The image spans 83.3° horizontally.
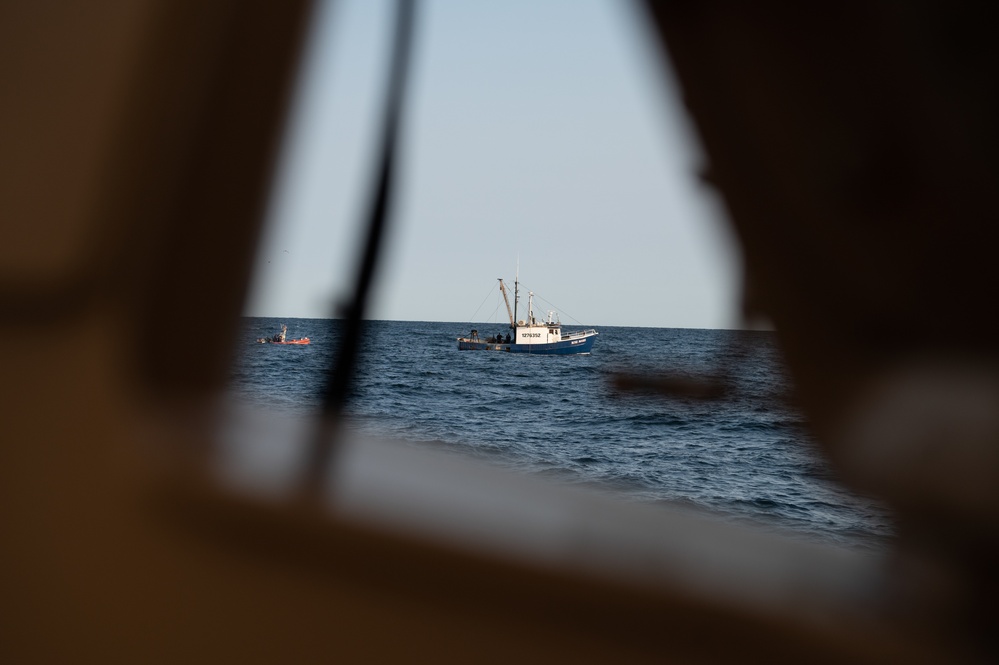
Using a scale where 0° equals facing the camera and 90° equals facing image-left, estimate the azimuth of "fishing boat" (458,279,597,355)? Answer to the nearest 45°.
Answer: approximately 270°

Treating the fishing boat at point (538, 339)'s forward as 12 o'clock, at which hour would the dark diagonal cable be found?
The dark diagonal cable is roughly at 3 o'clock from the fishing boat.
